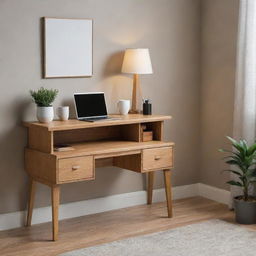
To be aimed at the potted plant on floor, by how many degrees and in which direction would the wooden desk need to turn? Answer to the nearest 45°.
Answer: approximately 45° to its left

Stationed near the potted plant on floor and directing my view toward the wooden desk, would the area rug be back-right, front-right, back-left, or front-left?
front-left

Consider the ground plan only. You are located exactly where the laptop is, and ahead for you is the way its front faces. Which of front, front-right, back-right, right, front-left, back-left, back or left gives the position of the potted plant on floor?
front-left

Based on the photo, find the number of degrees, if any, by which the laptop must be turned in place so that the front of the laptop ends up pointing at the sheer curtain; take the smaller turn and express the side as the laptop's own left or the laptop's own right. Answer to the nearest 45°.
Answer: approximately 45° to the laptop's own left

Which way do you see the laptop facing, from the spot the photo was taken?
facing the viewer and to the right of the viewer

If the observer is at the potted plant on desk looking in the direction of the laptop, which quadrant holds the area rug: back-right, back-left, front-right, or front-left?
front-right

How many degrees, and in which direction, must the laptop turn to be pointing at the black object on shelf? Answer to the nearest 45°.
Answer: approximately 45° to its left
